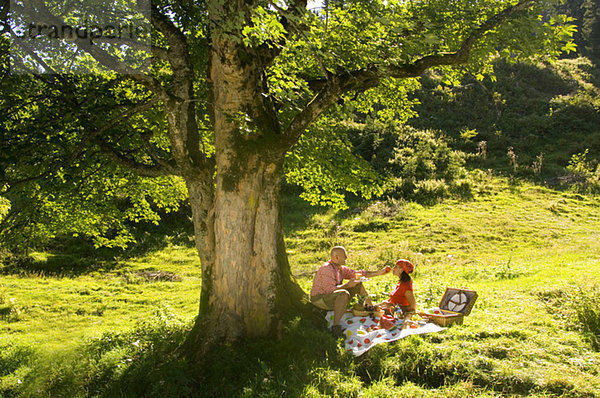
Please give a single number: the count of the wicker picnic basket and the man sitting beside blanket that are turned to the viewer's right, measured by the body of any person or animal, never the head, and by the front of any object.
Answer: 1

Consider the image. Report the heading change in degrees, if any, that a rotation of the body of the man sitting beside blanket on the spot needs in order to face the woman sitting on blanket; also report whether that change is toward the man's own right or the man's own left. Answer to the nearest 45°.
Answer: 0° — they already face them

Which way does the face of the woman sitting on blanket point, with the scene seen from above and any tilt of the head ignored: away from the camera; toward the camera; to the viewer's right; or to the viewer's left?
to the viewer's left

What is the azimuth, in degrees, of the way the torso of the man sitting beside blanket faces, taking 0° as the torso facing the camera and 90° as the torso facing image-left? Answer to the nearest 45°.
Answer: approximately 270°
